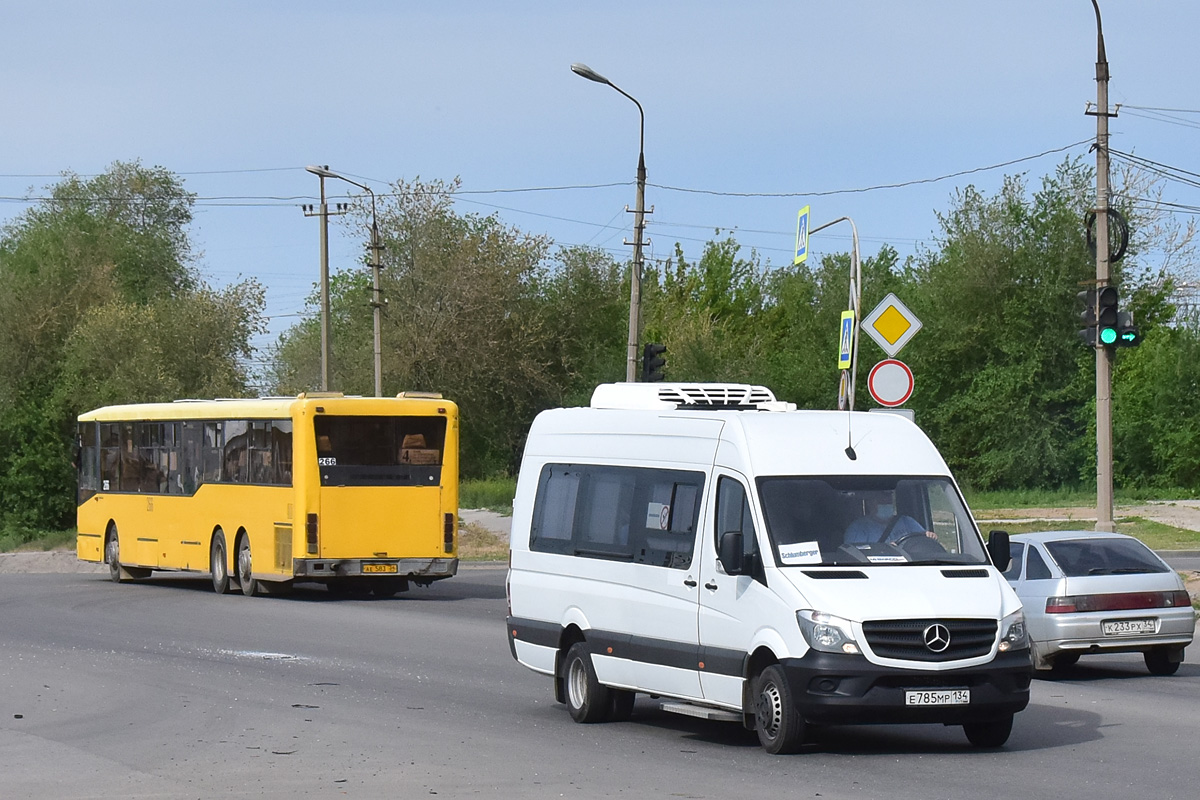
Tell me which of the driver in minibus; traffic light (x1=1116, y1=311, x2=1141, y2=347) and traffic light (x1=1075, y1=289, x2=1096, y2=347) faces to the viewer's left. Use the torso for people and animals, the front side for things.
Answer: traffic light (x1=1075, y1=289, x2=1096, y2=347)

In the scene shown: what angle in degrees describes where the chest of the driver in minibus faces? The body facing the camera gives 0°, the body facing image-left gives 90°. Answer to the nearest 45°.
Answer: approximately 315°

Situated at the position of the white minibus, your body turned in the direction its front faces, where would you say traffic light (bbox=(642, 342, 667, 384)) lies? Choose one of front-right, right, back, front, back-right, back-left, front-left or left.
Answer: back-left

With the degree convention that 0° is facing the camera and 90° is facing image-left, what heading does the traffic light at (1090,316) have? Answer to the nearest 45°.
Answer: approximately 90°

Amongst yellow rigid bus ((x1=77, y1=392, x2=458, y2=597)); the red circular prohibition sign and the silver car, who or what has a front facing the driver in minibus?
the red circular prohibition sign

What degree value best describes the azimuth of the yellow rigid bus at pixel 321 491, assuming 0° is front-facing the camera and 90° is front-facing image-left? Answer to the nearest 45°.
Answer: approximately 135°

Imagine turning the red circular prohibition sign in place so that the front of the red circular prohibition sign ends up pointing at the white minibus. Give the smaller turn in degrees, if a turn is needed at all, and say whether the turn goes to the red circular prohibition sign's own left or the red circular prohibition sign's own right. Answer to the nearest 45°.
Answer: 0° — it already faces it

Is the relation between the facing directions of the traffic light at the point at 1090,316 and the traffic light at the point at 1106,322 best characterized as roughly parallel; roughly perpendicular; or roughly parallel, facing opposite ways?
roughly perpendicular

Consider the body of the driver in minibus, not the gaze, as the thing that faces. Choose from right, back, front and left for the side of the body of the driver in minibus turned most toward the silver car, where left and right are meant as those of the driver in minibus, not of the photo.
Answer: left

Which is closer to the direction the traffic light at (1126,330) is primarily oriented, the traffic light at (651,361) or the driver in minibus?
the driver in minibus

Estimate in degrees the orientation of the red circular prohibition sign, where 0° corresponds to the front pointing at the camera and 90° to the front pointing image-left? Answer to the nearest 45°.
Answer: approximately 0°

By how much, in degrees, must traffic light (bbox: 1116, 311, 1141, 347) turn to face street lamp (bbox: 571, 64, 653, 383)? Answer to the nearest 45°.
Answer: approximately 135° to its right

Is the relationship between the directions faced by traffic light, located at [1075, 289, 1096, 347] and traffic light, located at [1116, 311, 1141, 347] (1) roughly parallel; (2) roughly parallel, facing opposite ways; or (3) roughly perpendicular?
roughly perpendicular
